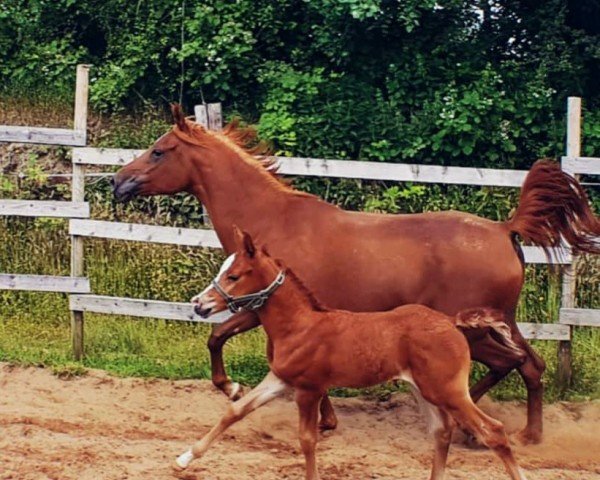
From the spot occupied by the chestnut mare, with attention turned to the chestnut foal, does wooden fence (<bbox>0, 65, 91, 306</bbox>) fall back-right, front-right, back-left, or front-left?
back-right

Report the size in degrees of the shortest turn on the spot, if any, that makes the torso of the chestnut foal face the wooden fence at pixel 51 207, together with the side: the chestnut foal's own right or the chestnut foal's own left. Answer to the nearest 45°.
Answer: approximately 45° to the chestnut foal's own right

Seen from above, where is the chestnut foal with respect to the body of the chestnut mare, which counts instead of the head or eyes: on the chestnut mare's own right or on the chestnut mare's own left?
on the chestnut mare's own left

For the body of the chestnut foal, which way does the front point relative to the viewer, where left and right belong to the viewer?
facing to the left of the viewer

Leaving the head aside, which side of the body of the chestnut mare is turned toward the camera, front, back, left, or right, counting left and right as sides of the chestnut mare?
left

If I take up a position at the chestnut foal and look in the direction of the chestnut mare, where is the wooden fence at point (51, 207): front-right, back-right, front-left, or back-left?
front-left

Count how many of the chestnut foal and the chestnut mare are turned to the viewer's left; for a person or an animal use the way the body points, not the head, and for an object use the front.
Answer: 2

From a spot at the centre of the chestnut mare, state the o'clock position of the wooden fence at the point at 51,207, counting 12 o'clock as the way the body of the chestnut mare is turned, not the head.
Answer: The wooden fence is roughly at 1 o'clock from the chestnut mare.

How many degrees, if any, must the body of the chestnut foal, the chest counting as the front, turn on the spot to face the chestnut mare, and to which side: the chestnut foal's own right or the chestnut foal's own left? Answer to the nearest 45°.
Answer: approximately 90° to the chestnut foal's own right

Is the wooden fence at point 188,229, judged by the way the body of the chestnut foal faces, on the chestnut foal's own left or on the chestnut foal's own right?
on the chestnut foal's own right

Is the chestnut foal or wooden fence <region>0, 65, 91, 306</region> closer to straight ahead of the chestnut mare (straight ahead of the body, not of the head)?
the wooden fence

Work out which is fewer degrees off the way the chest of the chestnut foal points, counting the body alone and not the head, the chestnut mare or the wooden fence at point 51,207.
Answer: the wooden fence

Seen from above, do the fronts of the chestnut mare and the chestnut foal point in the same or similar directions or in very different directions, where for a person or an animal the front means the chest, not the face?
same or similar directions
